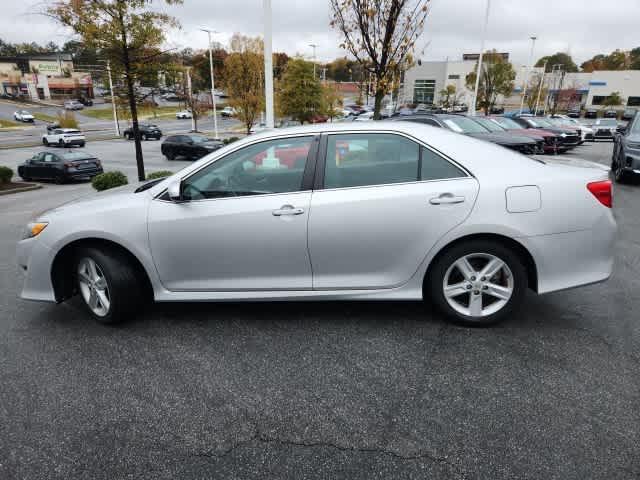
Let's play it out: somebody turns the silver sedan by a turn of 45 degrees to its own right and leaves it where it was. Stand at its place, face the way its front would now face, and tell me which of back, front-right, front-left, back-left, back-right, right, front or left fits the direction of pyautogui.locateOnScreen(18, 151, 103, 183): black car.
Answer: front

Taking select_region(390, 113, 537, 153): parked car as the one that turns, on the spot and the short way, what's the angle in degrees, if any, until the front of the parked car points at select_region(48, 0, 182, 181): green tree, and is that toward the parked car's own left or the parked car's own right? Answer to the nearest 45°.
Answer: approximately 135° to the parked car's own right

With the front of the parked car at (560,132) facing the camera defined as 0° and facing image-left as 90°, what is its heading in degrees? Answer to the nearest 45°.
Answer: approximately 315°

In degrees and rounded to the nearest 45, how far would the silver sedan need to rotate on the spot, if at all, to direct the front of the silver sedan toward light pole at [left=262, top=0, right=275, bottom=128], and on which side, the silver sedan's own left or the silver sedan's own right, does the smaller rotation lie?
approximately 90° to the silver sedan's own right

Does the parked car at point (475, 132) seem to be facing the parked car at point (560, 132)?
no

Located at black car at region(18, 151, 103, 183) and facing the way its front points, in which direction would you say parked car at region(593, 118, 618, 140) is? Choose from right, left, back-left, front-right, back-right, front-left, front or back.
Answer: back-right

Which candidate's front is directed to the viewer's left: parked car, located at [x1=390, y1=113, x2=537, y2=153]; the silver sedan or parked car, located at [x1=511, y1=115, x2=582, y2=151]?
the silver sedan

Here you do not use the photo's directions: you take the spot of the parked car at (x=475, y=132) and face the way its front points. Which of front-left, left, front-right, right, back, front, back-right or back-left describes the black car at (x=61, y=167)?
back-right

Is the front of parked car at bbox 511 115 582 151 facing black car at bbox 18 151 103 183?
no

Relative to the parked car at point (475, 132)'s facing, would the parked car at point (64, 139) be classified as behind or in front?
behind

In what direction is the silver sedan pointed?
to the viewer's left

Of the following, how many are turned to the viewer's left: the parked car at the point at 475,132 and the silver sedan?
1

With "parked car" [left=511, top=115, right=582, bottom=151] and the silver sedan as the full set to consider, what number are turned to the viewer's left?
1

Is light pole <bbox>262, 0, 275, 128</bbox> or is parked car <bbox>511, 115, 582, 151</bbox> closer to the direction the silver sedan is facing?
the light pole

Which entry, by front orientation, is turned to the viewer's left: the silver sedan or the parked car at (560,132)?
the silver sedan

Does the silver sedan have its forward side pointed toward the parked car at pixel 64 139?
no

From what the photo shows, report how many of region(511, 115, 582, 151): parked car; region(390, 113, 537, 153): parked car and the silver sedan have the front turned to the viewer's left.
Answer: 1

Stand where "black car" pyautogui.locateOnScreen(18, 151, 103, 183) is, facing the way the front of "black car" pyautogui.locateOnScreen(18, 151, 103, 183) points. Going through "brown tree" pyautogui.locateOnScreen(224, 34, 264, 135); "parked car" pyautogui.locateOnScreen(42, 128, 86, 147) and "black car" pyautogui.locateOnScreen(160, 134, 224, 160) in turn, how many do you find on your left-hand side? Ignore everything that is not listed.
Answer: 0

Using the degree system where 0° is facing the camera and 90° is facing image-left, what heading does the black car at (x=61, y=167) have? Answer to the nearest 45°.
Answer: approximately 135°
